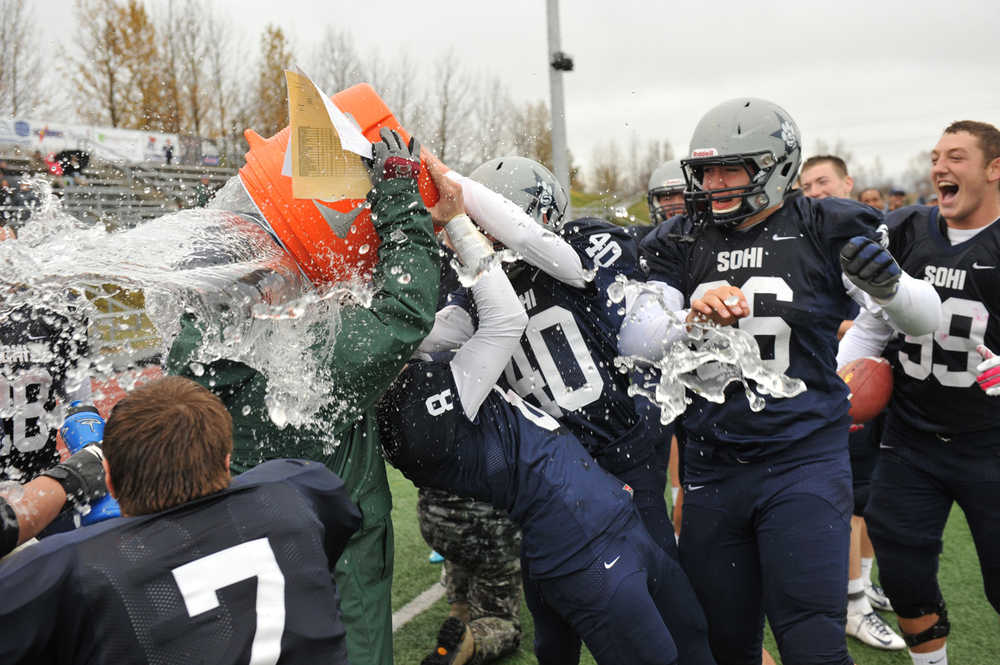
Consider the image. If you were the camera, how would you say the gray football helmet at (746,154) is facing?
facing the viewer and to the left of the viewer

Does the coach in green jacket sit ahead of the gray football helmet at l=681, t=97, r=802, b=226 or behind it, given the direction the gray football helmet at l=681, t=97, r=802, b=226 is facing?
ahead

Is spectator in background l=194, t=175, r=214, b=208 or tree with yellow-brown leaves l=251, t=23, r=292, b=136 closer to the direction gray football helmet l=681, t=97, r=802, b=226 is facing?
the spectator in background

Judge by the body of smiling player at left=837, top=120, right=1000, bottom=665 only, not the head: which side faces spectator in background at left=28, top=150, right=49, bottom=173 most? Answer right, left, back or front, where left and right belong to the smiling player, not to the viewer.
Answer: right

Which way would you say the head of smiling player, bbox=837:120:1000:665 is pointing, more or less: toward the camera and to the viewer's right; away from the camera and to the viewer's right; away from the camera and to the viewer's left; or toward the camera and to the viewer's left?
toward the camera and to the viewer's left

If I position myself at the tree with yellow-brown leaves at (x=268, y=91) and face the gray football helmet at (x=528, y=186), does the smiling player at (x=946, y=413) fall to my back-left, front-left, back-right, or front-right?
front-left

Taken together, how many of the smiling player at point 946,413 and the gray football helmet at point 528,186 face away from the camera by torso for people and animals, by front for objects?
0
